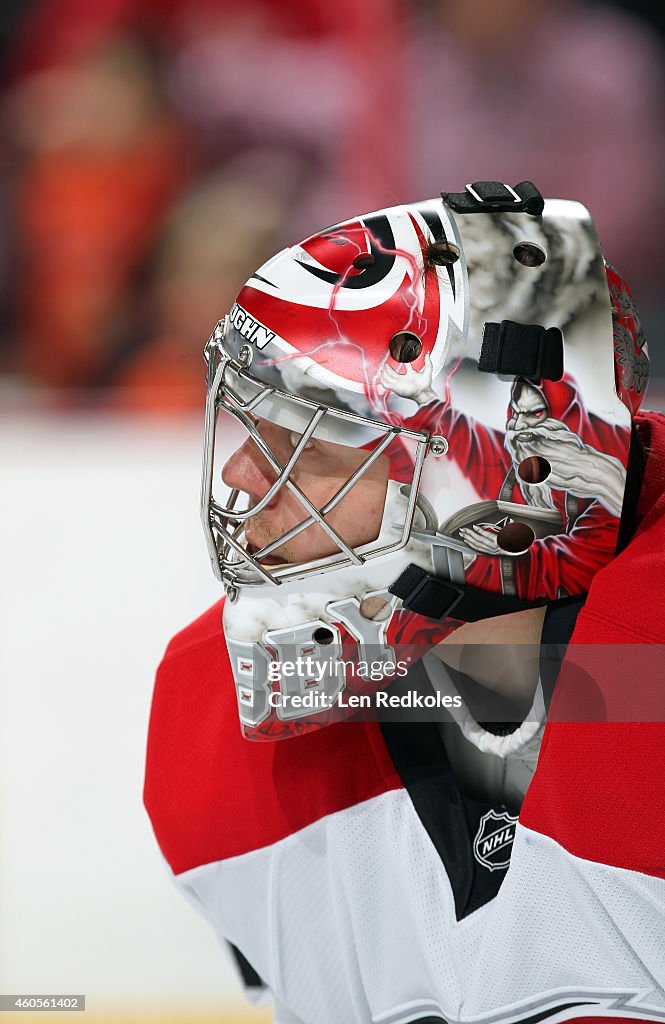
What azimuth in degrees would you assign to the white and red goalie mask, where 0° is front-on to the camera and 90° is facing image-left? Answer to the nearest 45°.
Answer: approximately 90°
